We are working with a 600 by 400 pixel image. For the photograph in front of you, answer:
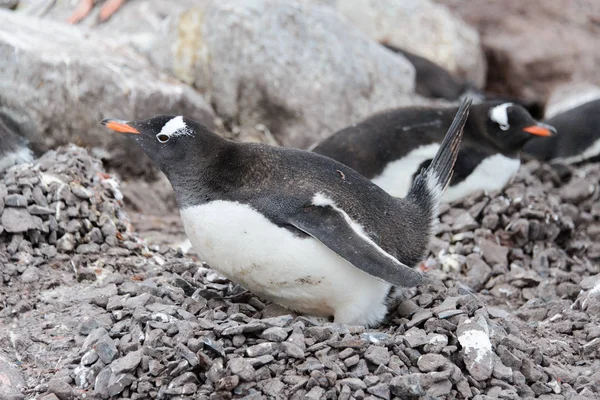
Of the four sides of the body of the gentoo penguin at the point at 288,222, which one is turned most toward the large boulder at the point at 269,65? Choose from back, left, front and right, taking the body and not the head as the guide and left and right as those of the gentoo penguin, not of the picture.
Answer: right

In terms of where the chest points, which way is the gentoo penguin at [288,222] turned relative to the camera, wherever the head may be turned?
to the viewer's left

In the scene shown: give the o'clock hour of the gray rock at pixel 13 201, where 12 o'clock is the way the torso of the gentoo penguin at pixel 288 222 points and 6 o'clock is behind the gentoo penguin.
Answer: The gray rock is roughly at 1 o'clock from the gentoo penguin.

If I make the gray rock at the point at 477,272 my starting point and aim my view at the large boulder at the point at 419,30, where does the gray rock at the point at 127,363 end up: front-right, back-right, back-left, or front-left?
back-left

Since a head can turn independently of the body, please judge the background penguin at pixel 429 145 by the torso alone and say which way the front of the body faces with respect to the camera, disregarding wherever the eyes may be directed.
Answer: to the viewer's right
